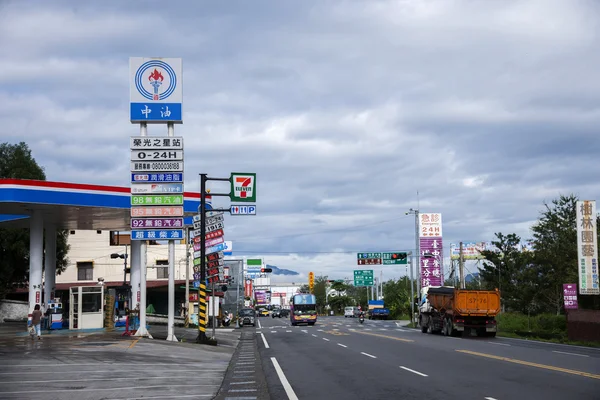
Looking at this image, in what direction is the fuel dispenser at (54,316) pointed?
toward the camera

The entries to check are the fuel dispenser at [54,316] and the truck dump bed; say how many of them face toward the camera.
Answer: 1

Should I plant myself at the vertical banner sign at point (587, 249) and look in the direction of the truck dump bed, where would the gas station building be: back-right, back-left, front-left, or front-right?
front-left

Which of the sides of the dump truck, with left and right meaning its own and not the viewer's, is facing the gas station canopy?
left

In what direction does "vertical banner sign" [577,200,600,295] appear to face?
toward the camera

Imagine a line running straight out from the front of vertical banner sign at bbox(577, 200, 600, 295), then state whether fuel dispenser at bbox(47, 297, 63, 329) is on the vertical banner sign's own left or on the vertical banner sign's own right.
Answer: on the vertical banner sign's own right

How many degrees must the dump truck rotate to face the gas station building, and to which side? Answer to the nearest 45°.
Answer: approximately 90° to its left

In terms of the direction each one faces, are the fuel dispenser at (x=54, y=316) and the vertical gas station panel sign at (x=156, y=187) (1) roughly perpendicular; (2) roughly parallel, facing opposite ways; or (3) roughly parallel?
roughly parallel

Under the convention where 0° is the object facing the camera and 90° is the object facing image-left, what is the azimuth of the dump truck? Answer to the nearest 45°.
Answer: approximately 135°

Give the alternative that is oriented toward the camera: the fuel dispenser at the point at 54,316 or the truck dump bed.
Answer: the fuel dispenser

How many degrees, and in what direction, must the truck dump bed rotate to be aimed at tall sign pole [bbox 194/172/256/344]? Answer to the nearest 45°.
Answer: approximately 90° to its left

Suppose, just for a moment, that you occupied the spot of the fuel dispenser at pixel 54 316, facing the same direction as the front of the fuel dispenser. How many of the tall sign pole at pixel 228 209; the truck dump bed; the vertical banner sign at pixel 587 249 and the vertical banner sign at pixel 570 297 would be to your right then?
0

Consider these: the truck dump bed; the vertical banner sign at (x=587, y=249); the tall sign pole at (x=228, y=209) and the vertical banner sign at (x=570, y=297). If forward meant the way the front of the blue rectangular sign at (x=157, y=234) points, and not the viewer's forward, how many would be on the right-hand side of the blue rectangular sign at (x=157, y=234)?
0

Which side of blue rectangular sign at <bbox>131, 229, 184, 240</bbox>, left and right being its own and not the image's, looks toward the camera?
front
